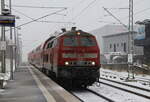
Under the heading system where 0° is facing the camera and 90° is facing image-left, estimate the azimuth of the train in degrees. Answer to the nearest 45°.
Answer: approximately 315°
